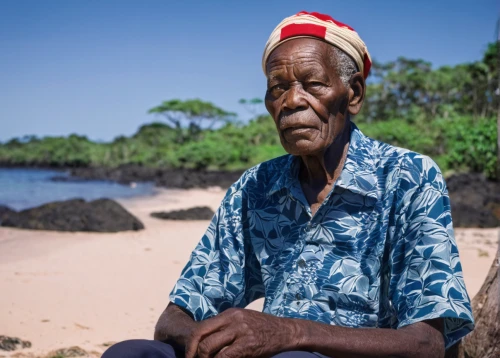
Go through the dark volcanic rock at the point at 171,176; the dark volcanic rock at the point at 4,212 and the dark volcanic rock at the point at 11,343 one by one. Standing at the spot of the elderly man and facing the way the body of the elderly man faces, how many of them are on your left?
0

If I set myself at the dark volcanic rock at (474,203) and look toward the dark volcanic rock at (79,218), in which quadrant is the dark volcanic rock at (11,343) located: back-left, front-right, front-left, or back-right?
front-left

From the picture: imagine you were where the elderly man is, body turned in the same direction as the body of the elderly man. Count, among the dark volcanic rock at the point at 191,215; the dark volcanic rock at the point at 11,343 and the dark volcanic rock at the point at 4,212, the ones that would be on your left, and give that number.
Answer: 0

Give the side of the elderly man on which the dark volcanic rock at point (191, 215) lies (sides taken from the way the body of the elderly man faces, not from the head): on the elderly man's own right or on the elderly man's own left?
on the elderly man's own right

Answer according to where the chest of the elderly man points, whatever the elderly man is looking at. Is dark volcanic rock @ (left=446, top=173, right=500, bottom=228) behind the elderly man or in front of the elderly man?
behind

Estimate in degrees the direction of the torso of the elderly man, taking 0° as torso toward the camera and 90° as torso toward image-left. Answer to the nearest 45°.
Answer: approximately 45°

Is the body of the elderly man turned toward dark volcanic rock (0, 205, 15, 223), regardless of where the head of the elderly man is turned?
no

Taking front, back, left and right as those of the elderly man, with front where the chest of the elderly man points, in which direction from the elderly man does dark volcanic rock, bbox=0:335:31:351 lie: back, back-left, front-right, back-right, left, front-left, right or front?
right

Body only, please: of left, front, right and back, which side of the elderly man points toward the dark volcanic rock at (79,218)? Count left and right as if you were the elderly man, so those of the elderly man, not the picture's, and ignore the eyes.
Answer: right

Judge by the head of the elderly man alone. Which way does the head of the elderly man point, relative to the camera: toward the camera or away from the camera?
toward the camera

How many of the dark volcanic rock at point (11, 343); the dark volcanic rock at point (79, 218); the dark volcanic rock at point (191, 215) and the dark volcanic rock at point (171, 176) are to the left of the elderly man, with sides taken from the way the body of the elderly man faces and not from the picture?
0

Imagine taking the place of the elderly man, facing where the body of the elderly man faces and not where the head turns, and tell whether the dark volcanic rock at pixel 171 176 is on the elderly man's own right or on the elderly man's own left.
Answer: on the elderly man's own right

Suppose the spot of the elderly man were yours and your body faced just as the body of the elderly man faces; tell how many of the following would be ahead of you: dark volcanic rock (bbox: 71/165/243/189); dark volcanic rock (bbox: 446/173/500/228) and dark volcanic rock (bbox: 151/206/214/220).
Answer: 0
